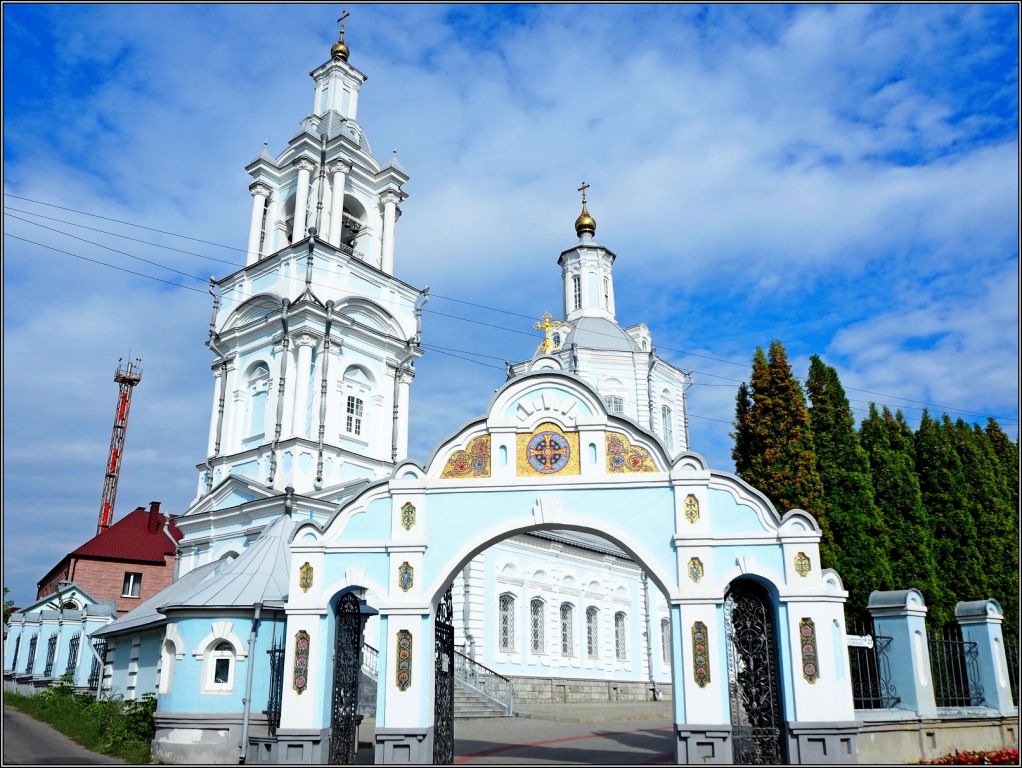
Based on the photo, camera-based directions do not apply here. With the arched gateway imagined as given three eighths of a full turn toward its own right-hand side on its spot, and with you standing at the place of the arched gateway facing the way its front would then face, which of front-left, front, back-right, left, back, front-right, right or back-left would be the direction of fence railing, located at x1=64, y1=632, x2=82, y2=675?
front

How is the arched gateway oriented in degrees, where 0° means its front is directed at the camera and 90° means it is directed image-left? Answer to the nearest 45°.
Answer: approximately 0°

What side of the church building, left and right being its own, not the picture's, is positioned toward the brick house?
right

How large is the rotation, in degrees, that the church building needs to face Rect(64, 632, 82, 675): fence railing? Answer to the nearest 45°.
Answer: approximately 90° to its right

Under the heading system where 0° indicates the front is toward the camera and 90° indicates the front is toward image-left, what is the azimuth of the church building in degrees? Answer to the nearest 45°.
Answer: approximately 45°

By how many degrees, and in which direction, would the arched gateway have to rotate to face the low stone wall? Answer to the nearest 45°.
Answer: approximately 90° to its left

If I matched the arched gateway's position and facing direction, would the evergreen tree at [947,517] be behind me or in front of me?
behind
